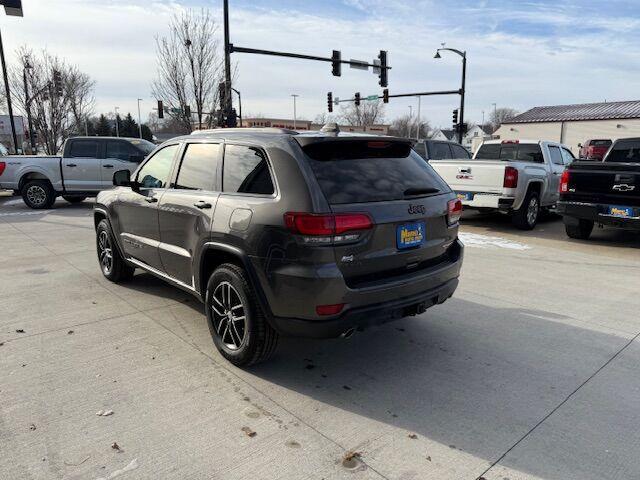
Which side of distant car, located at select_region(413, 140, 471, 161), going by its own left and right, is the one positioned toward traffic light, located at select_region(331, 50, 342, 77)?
left

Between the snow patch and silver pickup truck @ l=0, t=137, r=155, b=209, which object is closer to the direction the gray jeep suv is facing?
the silver pickup truck

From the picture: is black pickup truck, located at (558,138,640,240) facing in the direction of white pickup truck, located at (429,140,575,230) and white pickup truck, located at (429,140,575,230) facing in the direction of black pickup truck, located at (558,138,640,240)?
no

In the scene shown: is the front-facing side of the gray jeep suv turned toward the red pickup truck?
no

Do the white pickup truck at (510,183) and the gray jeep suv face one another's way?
no

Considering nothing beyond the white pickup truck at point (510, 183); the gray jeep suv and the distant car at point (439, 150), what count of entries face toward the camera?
0

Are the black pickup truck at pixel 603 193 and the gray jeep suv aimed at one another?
no

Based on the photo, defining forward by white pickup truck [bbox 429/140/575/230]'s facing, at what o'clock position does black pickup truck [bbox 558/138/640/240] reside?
The black pickup truck is roughly at 3 o'clock from the white pickup truck.

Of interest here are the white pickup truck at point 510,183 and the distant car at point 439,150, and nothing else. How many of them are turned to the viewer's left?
0

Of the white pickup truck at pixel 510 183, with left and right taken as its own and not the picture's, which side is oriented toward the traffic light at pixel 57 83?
left

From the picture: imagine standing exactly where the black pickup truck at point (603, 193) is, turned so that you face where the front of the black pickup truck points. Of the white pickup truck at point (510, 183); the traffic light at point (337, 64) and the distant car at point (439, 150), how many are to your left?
3

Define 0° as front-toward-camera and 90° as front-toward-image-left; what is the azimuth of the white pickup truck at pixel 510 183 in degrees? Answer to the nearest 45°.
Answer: approximately 225°

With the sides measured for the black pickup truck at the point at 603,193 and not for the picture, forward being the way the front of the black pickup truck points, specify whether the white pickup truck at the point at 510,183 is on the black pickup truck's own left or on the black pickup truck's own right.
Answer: on the black pickup truck's own left

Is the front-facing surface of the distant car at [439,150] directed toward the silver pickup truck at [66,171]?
no

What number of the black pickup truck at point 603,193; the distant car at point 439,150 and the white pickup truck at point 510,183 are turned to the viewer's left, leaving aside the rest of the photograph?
0

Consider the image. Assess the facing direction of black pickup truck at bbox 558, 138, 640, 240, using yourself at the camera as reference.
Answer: facing away from the viewer and to the right of the viewer

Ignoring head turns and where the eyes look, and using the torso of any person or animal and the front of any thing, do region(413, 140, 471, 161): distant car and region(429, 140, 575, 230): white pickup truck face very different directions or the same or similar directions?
same or similar directions

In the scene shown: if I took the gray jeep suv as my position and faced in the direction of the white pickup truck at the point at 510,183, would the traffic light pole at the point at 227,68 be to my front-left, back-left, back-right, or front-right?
front-left

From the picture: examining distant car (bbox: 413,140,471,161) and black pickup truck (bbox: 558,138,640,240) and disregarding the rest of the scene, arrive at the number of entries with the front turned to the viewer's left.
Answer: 0

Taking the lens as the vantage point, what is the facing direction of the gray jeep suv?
facing away from the viewer and to the left of the viewer

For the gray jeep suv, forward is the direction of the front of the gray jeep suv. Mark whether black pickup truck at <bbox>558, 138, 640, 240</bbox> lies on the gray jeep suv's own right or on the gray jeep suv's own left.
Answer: on the gray jeep suv's own right
